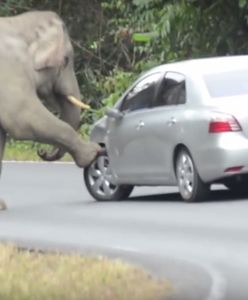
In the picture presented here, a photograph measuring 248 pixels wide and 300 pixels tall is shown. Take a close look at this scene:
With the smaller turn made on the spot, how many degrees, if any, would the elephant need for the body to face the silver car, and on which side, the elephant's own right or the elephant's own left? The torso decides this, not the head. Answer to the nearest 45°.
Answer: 0° — it already faces it

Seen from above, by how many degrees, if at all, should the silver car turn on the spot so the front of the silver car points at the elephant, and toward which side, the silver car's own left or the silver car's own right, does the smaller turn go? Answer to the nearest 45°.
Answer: approximately 45° to the silver car's own left

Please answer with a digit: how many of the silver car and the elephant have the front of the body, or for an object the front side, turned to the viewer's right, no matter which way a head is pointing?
1

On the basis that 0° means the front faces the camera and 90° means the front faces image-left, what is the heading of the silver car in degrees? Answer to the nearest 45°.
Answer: approximately 135°

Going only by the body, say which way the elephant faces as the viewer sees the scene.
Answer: to the viewer's right
